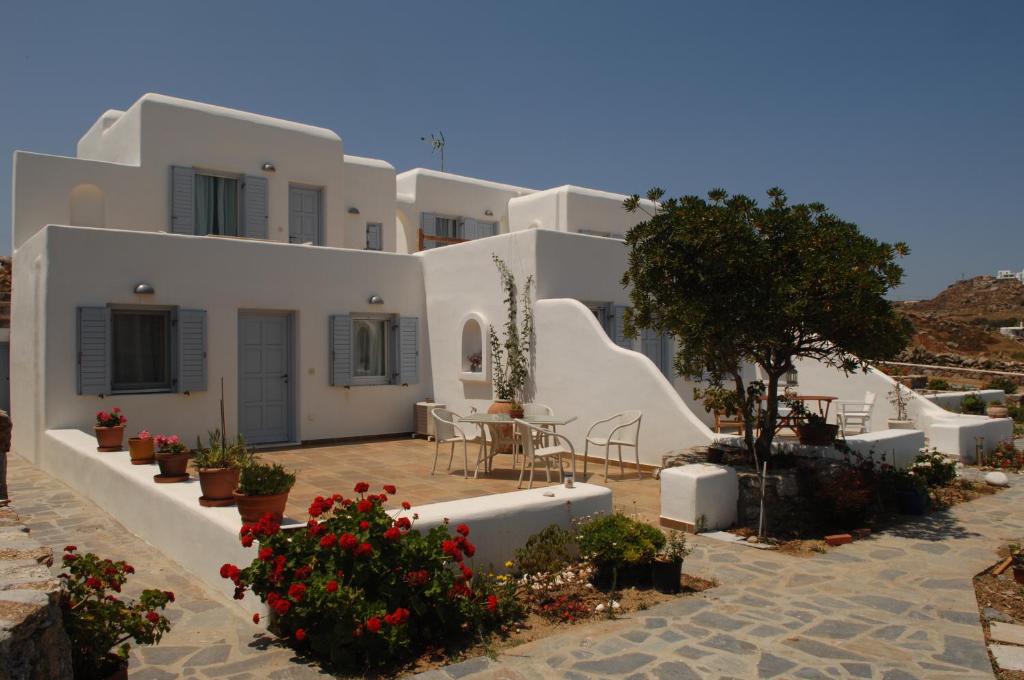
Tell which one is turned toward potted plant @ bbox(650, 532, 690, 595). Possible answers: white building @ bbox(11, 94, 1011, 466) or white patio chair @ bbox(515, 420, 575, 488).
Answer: the white building

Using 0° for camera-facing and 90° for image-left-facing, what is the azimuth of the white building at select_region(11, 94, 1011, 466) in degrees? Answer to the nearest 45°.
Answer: approximately 315°

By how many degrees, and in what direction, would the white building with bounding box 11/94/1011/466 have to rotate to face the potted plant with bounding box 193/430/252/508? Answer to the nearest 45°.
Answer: approximately 45° to its right

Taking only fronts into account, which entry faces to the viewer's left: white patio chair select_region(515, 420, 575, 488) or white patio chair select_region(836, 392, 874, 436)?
white patio chair select_region(836, 392, 874, 436)

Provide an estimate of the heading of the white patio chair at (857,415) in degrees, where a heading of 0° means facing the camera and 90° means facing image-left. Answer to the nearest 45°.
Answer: approximately 90°

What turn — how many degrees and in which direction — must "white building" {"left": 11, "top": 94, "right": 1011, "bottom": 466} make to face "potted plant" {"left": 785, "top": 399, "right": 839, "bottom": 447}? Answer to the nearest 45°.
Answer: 0° — it already faces it

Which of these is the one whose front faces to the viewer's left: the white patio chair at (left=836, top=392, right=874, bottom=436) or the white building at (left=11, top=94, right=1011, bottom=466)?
the white patio chair
